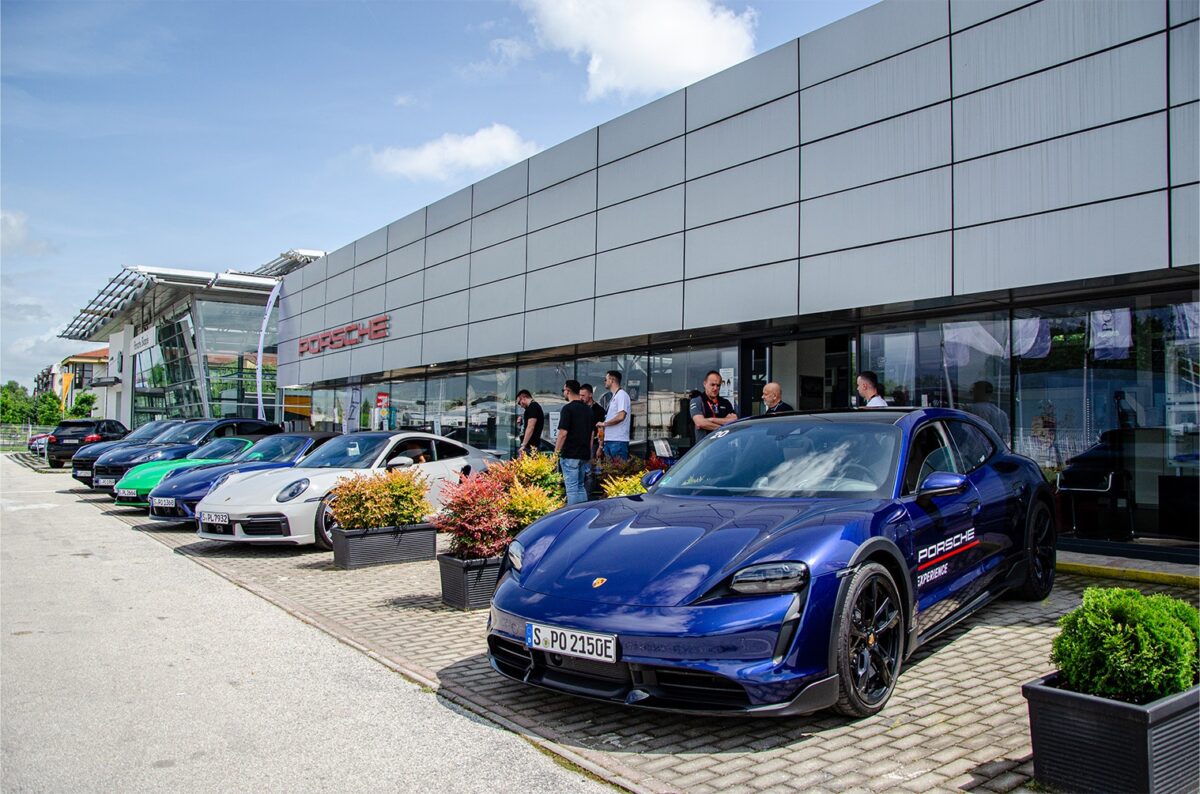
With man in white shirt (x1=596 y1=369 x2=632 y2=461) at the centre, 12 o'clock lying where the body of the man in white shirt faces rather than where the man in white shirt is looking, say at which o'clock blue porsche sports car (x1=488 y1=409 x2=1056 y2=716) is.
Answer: The blue porsche sports car is roughly at 9 o'clock from the man in white shirt.

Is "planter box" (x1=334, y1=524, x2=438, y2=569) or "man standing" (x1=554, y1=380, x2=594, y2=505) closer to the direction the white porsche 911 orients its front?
the planter box

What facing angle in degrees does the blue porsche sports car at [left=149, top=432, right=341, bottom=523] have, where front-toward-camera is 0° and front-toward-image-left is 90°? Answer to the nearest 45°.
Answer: approximately 45°

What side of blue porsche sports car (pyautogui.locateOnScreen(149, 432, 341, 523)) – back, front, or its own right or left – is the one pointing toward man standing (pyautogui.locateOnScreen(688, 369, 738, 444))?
left

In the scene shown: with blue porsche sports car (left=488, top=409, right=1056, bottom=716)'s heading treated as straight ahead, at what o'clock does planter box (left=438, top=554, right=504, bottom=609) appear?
The planter box is roughly at 3 o'clock from the blue porsche sports car.

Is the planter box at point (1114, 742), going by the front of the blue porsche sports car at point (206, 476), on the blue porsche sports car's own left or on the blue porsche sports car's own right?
on the blue porsche sports car's own left

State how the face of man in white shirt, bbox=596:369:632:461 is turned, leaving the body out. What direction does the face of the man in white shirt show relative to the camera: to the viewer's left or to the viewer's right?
to the viewer's left

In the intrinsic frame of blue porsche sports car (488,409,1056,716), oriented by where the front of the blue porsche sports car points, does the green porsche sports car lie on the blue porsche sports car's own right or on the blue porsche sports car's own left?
on the blue porsche sports car's own right

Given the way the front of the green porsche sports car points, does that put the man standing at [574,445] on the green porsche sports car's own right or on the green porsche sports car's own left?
on the green porsche sports car's own left

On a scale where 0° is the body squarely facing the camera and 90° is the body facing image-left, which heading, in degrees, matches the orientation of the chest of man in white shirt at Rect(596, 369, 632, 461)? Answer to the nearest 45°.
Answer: approximately 90°

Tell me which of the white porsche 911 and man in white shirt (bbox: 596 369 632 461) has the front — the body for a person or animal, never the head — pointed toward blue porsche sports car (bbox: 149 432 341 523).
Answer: the man in white shirt
